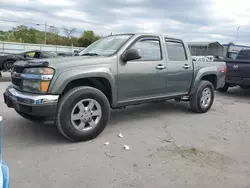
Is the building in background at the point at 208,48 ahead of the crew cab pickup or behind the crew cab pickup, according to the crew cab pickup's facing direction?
behind

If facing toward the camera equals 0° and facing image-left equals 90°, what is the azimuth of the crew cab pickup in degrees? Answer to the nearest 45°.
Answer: approximately 45°

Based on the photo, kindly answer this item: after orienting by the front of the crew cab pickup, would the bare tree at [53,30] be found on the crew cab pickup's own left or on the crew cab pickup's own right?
on the crew cab pickup's own right

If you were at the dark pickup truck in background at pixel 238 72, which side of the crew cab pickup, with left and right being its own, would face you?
back

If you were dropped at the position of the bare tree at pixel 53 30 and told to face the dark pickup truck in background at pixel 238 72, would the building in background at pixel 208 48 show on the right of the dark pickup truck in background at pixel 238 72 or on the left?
left
